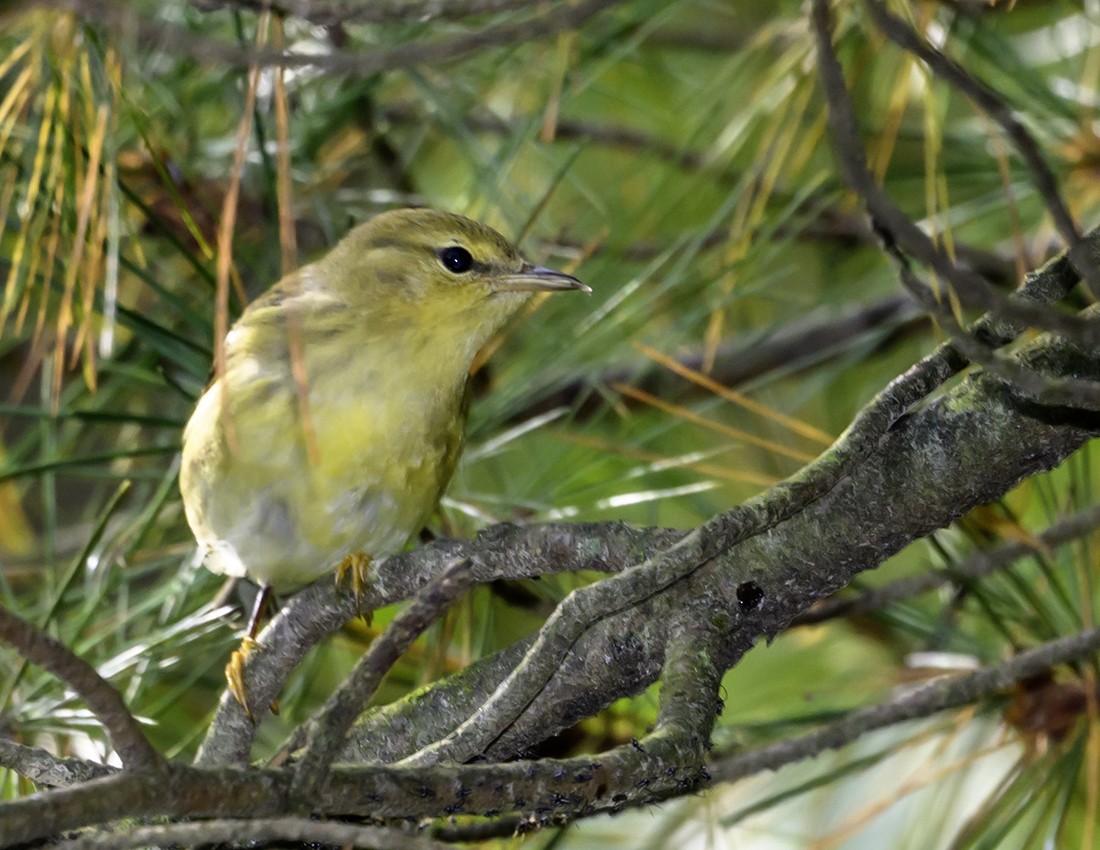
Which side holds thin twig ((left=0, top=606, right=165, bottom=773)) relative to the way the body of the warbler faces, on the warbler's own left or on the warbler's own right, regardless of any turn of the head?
on the warbler's own right

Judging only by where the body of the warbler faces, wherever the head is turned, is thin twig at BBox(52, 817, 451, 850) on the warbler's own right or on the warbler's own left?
on the warbler's own right

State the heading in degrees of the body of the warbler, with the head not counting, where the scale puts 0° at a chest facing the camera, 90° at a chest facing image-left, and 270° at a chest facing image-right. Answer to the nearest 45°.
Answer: approximately 315°

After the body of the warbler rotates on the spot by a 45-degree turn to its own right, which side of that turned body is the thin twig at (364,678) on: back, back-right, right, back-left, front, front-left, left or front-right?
front

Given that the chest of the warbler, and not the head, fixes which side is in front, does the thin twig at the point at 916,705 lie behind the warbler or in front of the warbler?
in front
